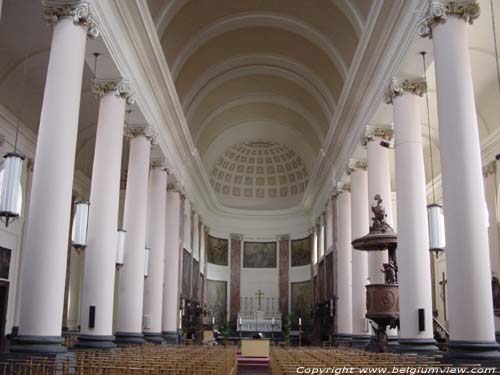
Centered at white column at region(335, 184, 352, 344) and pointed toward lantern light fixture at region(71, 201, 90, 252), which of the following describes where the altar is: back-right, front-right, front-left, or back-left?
back-right

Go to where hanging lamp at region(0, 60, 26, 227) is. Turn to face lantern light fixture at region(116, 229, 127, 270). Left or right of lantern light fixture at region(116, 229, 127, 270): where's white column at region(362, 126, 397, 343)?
right

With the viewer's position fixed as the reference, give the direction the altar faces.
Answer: facing the viewer

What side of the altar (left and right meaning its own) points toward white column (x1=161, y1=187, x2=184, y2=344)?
front

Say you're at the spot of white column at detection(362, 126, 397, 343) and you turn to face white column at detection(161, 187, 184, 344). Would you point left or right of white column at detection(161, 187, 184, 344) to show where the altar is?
right

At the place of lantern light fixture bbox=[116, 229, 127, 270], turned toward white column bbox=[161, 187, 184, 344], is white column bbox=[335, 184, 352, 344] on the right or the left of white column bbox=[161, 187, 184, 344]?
right

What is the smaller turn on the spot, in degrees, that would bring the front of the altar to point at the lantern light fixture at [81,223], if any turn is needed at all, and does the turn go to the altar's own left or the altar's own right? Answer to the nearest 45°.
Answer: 0° — it already faces it

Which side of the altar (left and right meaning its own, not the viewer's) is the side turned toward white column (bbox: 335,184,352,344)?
front

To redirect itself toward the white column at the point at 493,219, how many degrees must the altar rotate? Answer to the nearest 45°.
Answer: approximately 45° to its left

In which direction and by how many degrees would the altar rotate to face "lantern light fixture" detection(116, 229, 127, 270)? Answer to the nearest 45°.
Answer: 0° — it already faces it

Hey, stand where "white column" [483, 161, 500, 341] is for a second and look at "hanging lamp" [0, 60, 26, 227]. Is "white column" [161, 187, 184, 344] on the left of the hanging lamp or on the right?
right
